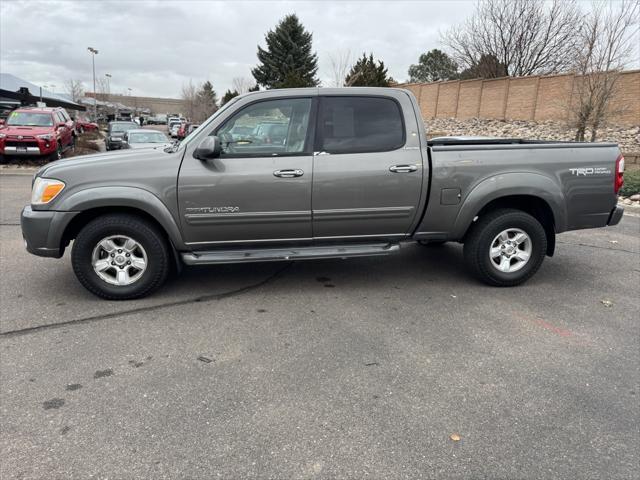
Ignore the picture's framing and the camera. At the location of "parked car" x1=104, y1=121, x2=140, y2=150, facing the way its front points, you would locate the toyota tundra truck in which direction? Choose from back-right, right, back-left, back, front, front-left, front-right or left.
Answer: front-left

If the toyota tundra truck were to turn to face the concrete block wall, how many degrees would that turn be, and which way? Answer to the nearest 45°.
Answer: approximately 135° to its right

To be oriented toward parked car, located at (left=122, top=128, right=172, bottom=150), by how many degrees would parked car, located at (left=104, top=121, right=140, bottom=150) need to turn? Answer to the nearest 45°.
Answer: approximately 45° to its left

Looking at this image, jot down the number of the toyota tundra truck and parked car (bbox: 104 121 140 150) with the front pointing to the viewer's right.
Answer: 0

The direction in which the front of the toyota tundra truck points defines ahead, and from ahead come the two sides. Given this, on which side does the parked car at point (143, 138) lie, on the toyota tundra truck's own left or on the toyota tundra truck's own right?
on the toyota tundra truck's own right

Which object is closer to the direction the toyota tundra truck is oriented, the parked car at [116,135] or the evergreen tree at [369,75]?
the parked car

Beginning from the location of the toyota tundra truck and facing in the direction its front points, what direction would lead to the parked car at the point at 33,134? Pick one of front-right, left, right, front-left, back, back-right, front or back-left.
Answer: front-right

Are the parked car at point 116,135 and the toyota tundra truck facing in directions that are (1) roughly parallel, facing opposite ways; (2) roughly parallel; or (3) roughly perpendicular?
roughly perpendicular

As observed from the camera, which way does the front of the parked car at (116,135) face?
facing the viewer and to the left of the viewer

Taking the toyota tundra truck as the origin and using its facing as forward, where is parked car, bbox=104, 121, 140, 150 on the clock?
The parked car is roughly at 2 o'clock from the toyota tundra truck.

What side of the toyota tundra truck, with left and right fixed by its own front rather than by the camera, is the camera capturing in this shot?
left

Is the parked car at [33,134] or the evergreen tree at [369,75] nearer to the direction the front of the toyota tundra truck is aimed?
the parked car
